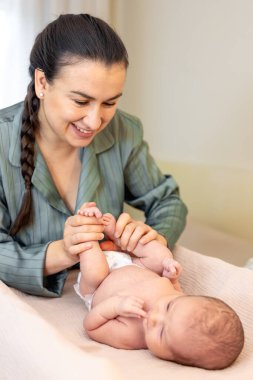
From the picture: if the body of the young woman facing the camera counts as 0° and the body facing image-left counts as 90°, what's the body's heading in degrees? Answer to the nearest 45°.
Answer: approximately 315°

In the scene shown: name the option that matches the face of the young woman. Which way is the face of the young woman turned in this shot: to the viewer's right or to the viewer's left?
to the viewer's right
